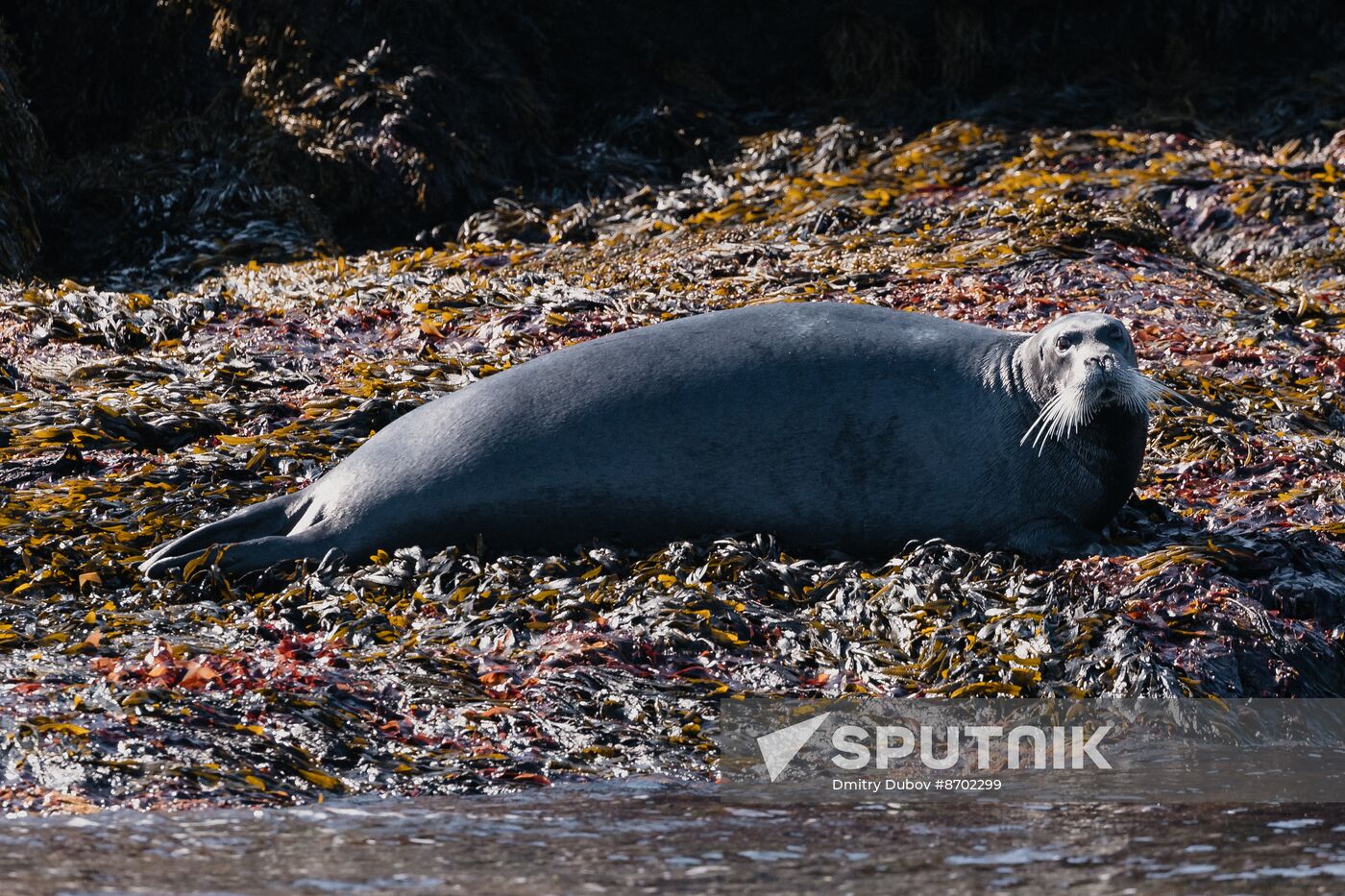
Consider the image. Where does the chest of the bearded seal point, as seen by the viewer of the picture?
to the viewer's right
